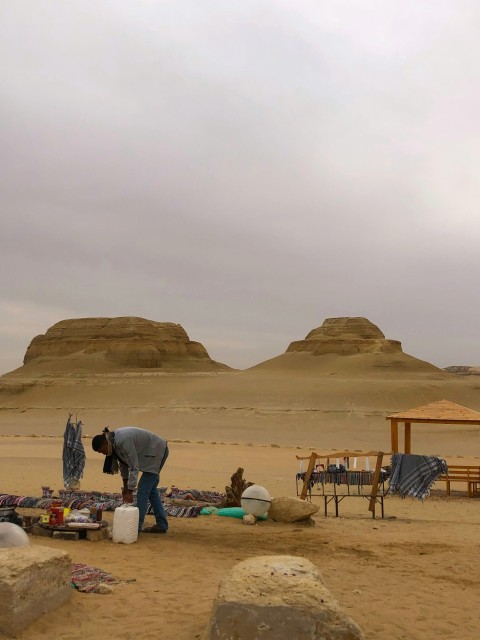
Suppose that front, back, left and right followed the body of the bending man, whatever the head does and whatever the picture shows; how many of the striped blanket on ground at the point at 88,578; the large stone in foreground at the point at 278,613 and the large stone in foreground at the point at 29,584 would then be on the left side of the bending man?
3

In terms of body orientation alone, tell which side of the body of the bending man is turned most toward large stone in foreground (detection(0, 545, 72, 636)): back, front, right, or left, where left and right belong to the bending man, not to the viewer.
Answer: left

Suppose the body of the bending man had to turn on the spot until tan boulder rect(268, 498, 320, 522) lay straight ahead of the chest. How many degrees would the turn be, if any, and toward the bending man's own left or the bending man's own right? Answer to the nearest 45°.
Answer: approximately 135° to the bending man's own right

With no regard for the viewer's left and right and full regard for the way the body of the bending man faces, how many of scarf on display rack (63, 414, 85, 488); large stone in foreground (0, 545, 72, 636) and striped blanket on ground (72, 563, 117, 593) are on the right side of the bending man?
1

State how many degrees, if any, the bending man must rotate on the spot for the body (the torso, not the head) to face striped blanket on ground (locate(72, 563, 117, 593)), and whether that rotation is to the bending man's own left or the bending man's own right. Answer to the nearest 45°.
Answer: approximately 90° to the bending man's own left

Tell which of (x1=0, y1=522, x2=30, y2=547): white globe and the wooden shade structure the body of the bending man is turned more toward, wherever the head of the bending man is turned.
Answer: the white globe

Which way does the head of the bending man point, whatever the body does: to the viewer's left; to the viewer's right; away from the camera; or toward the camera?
to the viewer's left

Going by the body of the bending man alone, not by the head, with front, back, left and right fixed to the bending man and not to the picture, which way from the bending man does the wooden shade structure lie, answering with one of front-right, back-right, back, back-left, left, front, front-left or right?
back-right

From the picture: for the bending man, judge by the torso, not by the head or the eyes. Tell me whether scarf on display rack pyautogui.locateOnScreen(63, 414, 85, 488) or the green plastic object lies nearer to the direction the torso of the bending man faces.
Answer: the scarf on display rack

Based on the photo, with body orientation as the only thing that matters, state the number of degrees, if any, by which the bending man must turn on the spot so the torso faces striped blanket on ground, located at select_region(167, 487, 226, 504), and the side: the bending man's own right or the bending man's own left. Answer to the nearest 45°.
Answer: approximately 90° to the bending man's own right

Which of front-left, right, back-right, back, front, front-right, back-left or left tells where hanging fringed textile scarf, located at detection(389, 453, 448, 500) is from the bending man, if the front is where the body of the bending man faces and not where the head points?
back-right

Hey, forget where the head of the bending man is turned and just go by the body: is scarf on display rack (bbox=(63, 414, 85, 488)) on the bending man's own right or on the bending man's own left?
on the bending man's own right

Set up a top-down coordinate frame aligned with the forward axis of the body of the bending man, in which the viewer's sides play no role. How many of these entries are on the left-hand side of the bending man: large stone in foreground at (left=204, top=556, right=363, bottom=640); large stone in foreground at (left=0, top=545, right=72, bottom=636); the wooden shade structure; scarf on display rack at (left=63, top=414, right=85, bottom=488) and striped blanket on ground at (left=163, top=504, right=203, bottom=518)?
2

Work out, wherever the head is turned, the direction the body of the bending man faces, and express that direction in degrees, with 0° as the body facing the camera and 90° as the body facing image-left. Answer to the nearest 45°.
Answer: approximately 90°

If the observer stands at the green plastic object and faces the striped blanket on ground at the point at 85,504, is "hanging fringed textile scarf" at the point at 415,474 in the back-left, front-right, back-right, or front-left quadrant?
back-right
